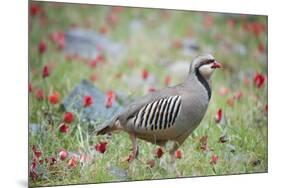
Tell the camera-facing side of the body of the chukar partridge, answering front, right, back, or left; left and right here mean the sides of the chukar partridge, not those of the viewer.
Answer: right

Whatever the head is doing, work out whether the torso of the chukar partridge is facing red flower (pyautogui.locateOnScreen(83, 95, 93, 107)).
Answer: no

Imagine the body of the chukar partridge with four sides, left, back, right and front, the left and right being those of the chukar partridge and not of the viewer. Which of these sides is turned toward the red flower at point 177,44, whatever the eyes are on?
left

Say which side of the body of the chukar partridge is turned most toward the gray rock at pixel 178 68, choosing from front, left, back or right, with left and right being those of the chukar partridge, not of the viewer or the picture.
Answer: left

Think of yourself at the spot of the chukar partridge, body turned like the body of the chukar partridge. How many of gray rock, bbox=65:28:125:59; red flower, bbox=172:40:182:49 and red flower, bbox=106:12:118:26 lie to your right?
0

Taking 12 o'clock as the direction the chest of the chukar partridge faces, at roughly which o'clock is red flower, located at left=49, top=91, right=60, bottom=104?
The red flower is roughly at 6 o'clock from the chukar partridge.

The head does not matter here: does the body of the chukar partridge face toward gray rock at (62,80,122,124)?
no

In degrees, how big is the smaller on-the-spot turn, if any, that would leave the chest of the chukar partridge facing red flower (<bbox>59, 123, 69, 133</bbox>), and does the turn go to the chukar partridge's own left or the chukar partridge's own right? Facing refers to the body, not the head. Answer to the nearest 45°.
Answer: approximately 180°

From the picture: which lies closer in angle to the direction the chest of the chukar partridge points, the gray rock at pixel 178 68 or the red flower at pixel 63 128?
the gray rock

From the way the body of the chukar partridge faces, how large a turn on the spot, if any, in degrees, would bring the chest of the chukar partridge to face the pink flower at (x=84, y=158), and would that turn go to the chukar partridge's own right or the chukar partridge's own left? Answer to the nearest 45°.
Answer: approximately 180°

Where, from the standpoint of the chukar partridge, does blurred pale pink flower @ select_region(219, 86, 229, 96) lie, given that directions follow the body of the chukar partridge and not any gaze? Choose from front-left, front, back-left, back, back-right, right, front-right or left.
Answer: front-left

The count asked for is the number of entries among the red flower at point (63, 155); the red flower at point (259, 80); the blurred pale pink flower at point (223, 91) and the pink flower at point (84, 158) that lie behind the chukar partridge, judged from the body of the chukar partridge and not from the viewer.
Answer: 2

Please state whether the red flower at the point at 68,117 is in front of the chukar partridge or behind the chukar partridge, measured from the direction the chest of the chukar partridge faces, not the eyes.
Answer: behind
